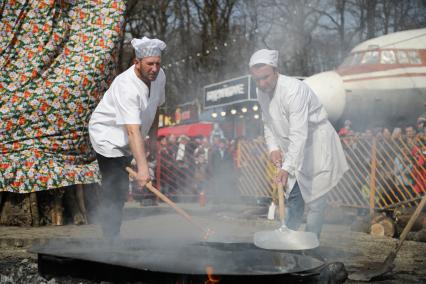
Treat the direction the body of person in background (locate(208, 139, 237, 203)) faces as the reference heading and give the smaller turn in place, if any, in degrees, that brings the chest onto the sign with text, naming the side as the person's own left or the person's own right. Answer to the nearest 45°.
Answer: approximately 180°

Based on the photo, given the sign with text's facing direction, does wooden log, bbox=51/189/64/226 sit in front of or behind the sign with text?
in front

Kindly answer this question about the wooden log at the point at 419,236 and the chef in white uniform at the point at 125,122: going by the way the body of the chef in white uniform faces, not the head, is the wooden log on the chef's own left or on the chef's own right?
on the chef's own left

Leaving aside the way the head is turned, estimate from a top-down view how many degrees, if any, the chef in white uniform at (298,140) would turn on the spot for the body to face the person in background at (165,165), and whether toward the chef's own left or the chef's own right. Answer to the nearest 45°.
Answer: approximately 135° to the chef's own right

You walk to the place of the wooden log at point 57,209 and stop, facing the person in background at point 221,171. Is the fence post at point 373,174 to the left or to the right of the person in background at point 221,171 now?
right

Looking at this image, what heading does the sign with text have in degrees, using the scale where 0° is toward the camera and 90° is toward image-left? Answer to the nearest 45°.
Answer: approximately 45°

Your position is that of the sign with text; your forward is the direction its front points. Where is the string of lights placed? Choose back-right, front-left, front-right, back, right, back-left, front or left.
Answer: back-right

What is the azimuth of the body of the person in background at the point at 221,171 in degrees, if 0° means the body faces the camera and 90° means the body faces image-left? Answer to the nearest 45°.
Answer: approximately 0°

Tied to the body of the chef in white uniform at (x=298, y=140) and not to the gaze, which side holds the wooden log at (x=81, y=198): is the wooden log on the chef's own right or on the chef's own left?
on the chef's own right

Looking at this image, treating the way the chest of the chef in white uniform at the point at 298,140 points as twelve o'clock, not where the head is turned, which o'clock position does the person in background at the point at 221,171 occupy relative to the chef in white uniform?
The person in background is roughly at 4 o'clock from the chef in white uniform.

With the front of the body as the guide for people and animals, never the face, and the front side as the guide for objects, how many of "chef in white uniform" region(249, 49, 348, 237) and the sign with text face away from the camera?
0

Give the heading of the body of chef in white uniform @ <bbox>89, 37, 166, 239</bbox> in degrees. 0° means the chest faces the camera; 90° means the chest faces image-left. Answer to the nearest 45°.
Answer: approximately 315°
